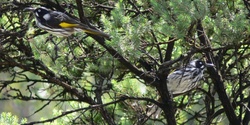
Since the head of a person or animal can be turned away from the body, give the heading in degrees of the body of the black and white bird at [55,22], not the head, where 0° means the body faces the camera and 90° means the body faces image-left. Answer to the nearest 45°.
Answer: approximately 90°

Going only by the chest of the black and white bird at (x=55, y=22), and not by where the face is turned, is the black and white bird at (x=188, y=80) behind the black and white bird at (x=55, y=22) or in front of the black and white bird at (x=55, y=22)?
behind

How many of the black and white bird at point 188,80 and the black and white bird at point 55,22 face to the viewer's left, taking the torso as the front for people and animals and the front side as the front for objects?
1

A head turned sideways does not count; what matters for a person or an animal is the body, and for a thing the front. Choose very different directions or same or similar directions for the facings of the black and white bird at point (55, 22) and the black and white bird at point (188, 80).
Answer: very different directions

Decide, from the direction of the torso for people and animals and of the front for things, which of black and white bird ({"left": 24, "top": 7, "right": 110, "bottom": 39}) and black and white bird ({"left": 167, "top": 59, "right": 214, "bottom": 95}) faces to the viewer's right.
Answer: black and white bird ({"left": 167, "top": 59, "right": 214, "bottom": 95})

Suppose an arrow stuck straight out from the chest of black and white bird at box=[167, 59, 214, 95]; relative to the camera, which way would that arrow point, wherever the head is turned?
to the viewer's right

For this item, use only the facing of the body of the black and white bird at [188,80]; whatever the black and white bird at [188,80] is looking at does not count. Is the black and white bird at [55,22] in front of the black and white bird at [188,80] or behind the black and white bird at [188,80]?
behind
